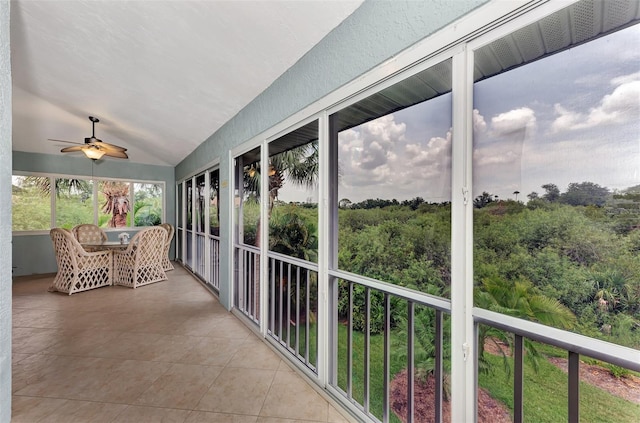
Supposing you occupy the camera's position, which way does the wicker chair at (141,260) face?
facing away from the viewer and to the left of the viewer

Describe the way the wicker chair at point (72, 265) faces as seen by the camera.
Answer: facing away from the viewer and to the right of the viewer

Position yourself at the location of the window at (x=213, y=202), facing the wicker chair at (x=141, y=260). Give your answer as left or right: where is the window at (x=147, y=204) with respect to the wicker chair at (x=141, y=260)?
right

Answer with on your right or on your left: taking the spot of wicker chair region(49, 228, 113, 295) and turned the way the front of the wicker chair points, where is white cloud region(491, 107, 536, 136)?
on your right

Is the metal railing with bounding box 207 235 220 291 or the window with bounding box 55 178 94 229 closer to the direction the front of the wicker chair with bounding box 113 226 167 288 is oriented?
the window

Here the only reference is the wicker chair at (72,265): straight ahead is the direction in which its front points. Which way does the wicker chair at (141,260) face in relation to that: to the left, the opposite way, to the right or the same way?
to the left
